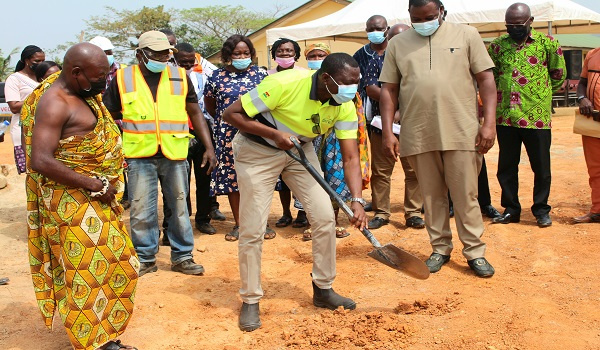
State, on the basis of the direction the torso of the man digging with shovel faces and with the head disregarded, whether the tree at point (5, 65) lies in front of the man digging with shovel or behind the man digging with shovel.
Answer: behind

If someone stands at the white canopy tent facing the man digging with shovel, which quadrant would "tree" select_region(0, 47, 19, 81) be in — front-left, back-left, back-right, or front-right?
back-right

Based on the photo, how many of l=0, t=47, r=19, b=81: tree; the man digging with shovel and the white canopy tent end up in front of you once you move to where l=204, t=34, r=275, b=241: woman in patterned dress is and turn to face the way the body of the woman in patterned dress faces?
1

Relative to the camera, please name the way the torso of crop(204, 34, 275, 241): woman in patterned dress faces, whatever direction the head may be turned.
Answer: toward the camera

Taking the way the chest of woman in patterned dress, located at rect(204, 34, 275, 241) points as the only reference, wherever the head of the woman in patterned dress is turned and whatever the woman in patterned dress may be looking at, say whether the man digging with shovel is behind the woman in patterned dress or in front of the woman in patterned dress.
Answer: in front

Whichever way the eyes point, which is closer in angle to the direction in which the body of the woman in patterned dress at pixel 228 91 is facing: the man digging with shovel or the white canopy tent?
the man digging with shovel

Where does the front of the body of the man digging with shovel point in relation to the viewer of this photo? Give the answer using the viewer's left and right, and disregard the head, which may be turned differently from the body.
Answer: facing the viewer and to the right of the viewer

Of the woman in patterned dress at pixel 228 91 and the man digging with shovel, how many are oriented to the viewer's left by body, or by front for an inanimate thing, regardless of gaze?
0

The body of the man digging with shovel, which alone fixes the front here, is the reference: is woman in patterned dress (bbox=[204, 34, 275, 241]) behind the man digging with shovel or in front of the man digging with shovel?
behind

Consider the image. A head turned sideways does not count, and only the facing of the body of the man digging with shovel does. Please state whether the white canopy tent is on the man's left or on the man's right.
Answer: on the man's left

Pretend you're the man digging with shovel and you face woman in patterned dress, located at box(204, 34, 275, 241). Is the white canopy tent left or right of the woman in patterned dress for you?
right
